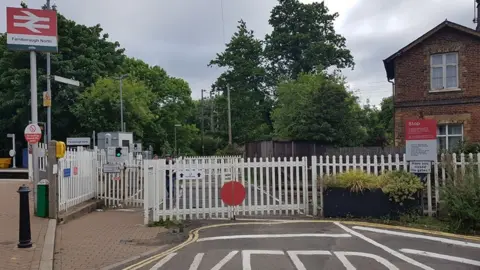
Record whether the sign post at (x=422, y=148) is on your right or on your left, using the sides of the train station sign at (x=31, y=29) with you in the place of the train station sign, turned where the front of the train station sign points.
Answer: on your left

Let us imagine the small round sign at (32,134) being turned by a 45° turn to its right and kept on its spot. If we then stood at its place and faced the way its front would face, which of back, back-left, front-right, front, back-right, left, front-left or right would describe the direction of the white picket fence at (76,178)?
back

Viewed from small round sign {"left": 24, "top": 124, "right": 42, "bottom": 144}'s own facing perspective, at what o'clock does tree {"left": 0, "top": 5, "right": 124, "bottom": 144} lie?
The tree is roughly at 6 o'clock from the small round sign.

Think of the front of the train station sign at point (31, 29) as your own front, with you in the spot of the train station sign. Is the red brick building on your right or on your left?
on your left

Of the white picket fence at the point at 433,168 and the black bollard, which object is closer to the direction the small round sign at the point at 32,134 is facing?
the black bollard

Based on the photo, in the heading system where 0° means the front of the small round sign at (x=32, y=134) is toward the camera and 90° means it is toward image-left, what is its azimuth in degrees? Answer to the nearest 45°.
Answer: approximately 0°

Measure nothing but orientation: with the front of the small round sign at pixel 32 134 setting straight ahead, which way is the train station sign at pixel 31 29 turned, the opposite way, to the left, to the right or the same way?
the same way

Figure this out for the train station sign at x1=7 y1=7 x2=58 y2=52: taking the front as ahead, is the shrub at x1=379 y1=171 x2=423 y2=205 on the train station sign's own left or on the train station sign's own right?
on the train station sign's own left

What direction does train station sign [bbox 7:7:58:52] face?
toward the camera
